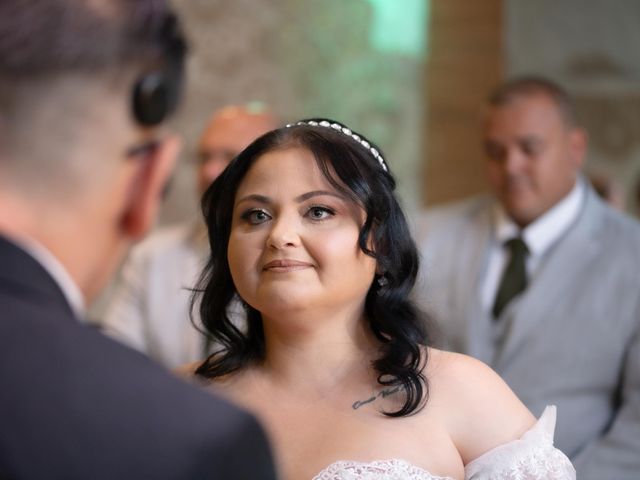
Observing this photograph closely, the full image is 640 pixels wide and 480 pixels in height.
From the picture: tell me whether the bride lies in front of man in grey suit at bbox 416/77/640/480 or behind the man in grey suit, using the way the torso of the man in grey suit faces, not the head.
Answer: in front

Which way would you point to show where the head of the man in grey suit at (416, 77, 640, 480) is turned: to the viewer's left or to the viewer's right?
to the viewer's left

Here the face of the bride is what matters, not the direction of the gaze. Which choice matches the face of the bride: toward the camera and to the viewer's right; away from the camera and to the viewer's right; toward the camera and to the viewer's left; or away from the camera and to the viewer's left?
toward the camera and to the viewer's left

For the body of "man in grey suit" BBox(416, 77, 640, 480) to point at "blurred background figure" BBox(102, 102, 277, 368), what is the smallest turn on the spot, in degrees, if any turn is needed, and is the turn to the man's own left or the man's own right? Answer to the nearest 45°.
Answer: approximately 45° to the man's own right

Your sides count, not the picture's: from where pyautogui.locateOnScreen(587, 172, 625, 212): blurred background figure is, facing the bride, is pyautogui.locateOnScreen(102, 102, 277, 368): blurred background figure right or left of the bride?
right

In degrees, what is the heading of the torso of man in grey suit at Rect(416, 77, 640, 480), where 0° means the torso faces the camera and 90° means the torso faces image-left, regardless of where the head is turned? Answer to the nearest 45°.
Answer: approximately 45°

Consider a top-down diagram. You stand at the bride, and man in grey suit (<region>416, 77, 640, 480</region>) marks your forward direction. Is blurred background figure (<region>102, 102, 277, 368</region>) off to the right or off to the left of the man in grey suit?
left

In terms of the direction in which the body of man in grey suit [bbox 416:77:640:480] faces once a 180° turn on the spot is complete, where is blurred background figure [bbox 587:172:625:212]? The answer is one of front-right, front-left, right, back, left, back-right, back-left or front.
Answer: front-left
